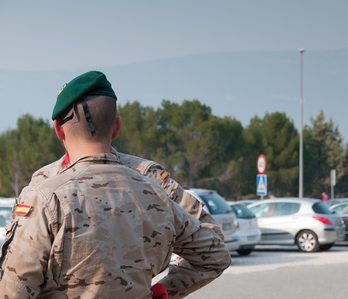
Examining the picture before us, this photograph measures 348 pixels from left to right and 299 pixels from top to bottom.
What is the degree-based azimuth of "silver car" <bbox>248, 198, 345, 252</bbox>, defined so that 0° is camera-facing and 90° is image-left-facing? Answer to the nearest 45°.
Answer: approximately 135°

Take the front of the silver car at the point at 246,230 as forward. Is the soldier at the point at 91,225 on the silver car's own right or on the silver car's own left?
on the silver car's own left

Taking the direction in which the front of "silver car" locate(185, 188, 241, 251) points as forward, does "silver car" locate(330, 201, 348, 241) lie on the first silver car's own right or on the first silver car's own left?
on the first silver car's own right

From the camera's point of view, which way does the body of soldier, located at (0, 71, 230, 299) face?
away from the camera

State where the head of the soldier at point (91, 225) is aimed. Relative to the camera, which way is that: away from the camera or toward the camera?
away from the camera

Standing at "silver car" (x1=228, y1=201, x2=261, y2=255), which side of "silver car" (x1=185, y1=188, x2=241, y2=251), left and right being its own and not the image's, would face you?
right

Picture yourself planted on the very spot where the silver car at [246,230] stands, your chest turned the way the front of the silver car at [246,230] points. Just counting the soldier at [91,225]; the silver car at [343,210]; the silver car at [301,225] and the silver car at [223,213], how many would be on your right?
2

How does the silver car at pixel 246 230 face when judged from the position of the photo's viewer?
facing away from the viewer and to the left of the viewer

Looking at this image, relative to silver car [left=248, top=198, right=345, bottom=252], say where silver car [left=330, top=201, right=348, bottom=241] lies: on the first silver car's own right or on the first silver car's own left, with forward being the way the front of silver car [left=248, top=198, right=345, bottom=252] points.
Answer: on the first silver car's own right

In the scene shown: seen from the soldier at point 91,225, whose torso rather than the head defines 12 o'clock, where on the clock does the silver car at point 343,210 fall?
The silver car is roughly at 1 o'clock from the soldier.
